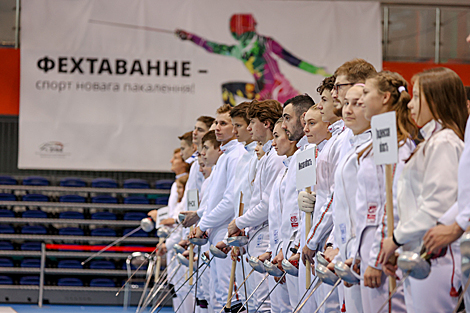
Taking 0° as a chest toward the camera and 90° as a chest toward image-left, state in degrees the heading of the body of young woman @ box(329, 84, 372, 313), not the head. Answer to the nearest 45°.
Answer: approximately 45°

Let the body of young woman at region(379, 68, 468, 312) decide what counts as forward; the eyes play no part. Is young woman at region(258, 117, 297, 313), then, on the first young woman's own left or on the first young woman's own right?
on the first young woman's own right

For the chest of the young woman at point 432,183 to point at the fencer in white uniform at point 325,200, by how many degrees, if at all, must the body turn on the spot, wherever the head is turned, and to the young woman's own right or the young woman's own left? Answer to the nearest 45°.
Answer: approximately 45° to the young woman's own right

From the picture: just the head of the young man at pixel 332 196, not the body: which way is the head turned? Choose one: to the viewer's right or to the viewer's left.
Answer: to the viewer's left

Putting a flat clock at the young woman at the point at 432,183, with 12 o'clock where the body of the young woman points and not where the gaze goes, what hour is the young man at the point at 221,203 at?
The young man is roughly at 2 o'clock from the young woman.

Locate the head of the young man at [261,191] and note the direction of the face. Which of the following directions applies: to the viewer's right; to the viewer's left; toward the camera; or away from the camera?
to the viewer's left

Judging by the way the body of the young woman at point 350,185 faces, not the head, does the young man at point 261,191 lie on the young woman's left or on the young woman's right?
on the young woman's right

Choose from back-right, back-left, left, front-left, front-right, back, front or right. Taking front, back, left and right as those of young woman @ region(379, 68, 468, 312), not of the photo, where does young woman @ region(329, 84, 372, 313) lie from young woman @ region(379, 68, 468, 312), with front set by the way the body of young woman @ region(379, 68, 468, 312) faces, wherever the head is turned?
front-right

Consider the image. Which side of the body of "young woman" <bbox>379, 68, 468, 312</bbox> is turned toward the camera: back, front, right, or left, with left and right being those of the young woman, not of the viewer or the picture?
left

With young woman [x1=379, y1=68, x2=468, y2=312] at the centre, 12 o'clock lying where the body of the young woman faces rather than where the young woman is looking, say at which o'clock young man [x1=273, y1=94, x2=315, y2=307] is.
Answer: The young man is roughly at 2 o'clock from the young woman.

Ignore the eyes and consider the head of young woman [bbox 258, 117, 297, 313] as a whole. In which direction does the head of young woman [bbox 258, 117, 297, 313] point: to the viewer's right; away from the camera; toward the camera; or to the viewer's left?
to the viewer's left

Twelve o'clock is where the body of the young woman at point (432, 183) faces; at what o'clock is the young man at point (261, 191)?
The young man is roughly at 2 o'clock from the young woman.
